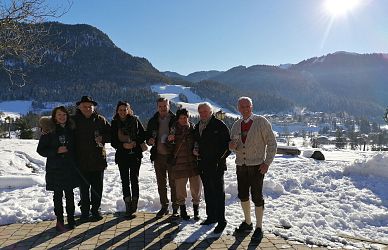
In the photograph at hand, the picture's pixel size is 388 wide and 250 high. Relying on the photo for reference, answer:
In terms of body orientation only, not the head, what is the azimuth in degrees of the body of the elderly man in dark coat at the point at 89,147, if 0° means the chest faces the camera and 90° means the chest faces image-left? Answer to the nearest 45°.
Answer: approximately 0°

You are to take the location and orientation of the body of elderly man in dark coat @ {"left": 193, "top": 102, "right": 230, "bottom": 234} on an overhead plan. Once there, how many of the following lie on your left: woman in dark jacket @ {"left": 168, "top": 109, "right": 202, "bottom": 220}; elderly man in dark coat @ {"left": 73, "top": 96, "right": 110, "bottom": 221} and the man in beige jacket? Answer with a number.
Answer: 1

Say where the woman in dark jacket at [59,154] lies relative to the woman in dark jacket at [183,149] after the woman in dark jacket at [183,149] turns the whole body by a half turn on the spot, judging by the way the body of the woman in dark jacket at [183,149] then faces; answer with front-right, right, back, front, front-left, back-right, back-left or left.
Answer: left

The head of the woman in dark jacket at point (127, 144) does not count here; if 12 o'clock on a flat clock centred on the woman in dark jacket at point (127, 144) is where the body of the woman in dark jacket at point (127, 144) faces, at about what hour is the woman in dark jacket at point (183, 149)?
the woman in dark jacket at point (183, 149) is roughly at 10 o'clock from the woman in dark jacket at point (127, 144).

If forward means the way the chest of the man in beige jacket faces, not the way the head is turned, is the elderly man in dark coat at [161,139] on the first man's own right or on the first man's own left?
on the first man's own right

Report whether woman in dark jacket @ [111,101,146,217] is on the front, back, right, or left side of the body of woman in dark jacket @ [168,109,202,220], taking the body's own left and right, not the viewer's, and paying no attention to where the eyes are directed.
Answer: right

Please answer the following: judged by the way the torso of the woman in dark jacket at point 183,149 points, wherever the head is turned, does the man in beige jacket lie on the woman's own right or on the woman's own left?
on the woman's own left

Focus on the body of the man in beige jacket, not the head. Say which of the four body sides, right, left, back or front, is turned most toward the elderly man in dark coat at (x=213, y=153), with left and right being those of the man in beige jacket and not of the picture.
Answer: right

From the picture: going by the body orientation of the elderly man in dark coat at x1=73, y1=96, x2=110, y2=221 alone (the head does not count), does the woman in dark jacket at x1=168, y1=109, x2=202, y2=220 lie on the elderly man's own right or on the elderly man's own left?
on the elderly man's own left
